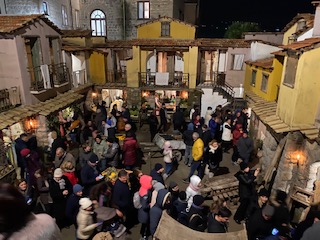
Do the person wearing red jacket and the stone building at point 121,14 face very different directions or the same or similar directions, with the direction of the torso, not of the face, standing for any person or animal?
very different directions

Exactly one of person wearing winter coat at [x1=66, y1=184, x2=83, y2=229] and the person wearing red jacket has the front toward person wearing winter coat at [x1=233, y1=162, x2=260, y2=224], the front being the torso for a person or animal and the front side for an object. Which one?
person wearing winter coat at [x1=66, y1=184, x2=83, y2=229]

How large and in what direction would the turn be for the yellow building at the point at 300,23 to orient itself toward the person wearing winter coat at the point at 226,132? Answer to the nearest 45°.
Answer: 0° — it already faces them

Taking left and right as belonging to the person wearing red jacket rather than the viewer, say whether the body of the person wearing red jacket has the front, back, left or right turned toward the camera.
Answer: back

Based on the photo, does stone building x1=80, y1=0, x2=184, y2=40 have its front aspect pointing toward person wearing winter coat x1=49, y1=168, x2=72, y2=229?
yes
